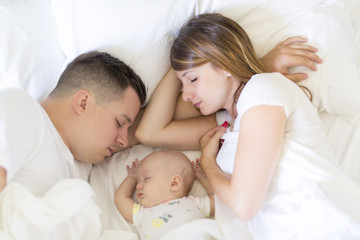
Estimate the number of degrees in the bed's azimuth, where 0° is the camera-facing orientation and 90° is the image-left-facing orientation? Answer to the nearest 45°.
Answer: approximately 0°

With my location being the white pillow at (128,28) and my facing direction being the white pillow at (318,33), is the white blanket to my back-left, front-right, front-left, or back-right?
back-right
